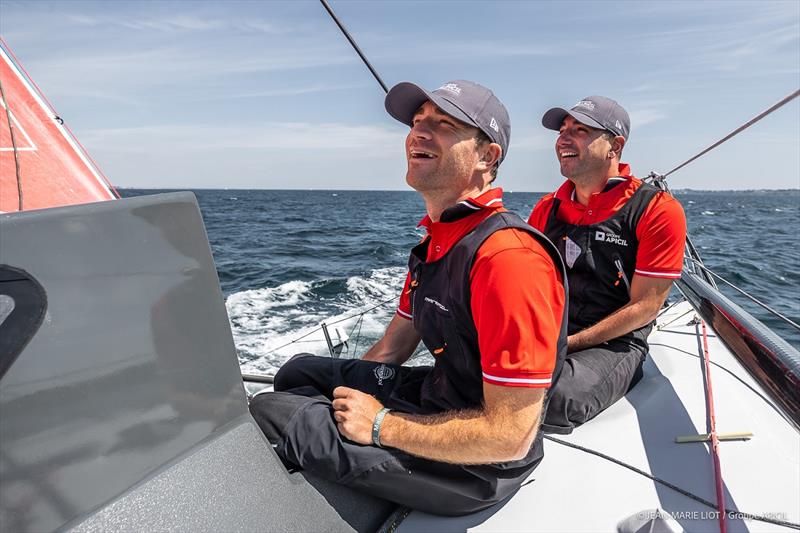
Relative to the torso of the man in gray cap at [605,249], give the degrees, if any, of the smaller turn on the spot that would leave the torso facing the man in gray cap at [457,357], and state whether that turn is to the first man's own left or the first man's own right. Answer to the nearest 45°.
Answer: approximately 45° to the first man's own left

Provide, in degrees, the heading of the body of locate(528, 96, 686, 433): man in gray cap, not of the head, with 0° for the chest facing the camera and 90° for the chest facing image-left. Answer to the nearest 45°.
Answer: approximately 45°
